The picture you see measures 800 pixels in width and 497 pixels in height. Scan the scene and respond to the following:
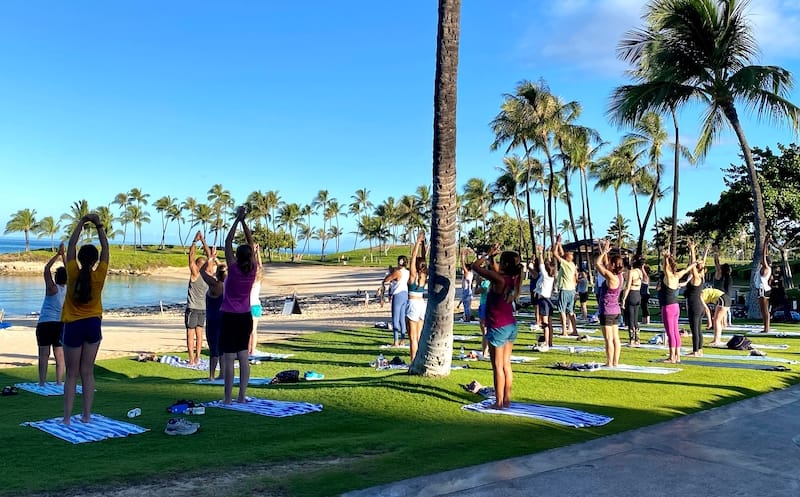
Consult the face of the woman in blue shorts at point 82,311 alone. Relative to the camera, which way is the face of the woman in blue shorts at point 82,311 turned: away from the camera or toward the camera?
away from the camera

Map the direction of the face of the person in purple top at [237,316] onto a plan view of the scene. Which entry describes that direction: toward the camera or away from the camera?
away from the camera

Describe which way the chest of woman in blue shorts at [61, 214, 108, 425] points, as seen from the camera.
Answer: away from the camera

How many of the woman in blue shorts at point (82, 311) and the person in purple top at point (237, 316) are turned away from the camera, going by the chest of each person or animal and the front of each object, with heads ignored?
2

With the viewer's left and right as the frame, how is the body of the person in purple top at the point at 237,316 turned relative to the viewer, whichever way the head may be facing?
facing away from the viewer

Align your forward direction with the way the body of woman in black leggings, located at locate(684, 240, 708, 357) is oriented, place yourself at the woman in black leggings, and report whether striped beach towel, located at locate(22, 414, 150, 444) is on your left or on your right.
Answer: on your left

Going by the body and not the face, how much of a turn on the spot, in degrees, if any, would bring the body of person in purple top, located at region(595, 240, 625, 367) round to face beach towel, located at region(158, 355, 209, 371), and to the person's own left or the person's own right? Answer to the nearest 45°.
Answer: approximately 45° to the person's own left

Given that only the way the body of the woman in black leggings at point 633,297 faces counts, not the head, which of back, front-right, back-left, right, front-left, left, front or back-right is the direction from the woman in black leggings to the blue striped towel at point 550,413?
back-left

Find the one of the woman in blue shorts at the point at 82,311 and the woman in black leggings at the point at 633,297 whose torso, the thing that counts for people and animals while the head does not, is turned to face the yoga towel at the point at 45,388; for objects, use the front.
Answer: the woman in blue shorts

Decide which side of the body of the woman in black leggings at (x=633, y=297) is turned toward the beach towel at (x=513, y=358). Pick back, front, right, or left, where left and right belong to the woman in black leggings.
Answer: left
